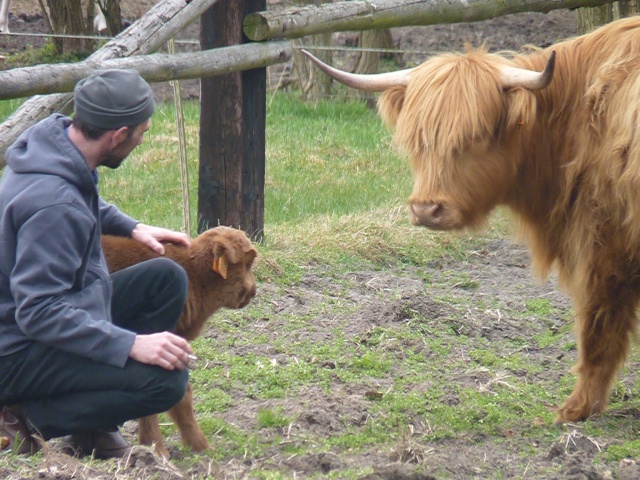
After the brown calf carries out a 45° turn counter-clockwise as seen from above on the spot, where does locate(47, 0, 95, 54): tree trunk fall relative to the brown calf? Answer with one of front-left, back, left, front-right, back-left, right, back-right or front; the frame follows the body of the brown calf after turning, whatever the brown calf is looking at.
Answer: front-left

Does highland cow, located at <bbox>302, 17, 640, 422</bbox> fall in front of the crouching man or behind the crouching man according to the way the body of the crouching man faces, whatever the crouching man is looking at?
in front

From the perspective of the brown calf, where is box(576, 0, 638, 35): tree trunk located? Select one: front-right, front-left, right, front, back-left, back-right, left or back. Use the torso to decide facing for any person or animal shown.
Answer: front-left

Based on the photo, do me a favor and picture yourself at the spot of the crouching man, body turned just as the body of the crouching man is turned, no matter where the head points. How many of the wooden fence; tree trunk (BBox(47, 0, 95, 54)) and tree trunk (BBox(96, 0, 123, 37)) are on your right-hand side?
0

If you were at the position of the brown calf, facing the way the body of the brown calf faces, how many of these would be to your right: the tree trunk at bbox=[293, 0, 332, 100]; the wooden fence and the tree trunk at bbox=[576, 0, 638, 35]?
0

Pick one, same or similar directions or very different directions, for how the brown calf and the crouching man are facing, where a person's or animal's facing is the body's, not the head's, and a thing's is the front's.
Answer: same or similar directions

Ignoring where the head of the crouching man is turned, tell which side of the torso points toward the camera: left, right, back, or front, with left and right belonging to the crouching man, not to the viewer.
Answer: right

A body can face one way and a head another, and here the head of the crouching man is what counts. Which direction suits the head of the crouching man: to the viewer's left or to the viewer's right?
to the viewer's right

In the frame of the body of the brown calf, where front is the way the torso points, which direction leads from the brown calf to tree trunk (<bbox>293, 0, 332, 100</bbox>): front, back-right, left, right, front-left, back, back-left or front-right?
left

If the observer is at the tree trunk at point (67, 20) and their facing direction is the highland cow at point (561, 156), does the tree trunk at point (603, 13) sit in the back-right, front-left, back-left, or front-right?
front-left

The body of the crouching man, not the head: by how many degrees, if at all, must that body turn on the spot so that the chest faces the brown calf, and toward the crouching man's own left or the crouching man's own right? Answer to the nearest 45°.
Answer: approximately 45° to the crouching man's own left

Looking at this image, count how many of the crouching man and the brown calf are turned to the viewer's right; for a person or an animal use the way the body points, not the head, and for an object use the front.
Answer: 2

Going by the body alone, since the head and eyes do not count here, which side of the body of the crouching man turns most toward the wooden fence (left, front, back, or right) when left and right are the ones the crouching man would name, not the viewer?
left

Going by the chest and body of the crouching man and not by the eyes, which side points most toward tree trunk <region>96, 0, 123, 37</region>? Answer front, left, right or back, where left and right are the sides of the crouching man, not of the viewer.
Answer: left

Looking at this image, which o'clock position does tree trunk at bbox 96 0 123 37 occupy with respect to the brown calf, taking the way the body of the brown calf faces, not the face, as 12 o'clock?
The tree trunk is roughly at 9 o'clock from the brown calf.

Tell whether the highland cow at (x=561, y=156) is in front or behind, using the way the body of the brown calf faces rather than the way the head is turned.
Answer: in front

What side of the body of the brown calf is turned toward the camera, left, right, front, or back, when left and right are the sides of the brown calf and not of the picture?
right
